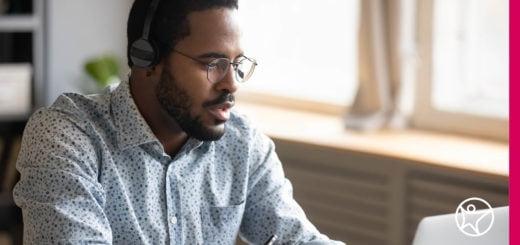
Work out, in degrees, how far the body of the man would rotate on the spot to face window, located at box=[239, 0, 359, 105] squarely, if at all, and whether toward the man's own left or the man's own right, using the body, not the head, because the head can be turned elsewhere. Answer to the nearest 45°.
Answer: approximately 135° to the man's own left

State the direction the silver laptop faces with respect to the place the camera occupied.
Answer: facing away from the viewer and to the left of the viewer

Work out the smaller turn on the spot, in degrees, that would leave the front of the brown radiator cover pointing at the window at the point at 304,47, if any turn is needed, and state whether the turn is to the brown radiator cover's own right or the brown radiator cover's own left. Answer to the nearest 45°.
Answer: approximately 135° to the brown radiator cover's own right

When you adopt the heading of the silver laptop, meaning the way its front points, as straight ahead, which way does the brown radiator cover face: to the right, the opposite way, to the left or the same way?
to the left

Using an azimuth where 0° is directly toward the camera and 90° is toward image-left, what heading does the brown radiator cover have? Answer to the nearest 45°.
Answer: approximately 45°

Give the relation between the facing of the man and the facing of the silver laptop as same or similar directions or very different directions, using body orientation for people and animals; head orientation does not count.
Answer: very different directions

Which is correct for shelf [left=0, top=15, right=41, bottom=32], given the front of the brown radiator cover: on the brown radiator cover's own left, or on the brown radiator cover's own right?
on the brown radiator cover's own right

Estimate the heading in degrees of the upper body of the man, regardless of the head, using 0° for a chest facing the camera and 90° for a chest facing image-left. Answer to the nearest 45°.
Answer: approximately 315°
